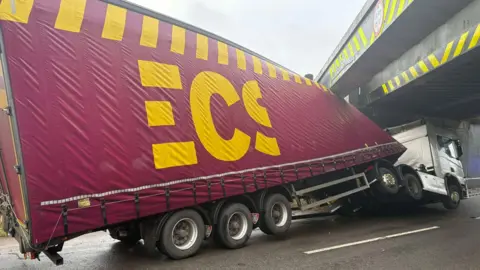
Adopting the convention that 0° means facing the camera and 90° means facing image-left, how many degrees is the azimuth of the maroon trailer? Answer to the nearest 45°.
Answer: approximately 225°

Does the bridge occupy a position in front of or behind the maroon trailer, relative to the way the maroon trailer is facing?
in front

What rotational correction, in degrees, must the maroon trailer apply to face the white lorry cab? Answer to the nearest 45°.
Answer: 0° — it already faces it
